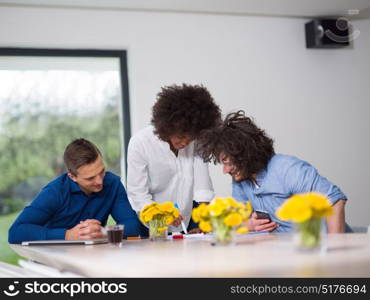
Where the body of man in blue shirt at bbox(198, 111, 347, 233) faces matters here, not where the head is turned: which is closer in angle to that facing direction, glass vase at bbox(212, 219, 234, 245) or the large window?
the glass vase

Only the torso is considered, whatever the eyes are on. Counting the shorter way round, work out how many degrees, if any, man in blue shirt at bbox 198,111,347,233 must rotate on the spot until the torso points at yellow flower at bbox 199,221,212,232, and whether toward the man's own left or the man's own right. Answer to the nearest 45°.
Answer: approximately 45° to the man's own left

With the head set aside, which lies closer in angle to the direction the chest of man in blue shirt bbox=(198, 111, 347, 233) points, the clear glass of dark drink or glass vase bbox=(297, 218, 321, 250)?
the clear glass of dark drink

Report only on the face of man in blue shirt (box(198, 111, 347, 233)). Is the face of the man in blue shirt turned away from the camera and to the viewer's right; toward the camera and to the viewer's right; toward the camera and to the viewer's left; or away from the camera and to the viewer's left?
toward the camera and to the viewer's left

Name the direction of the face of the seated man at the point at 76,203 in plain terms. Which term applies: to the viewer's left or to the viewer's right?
to the viewer's right

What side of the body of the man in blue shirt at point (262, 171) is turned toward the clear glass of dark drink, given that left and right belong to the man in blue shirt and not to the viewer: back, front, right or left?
front

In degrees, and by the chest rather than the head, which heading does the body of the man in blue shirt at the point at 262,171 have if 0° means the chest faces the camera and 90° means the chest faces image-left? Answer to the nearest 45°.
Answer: approximately 45°

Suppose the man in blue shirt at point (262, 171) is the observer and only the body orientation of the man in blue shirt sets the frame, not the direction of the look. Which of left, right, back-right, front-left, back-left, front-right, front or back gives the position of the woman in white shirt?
right

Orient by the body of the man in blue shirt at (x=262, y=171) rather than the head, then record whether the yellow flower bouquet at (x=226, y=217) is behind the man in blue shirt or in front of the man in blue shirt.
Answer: in front

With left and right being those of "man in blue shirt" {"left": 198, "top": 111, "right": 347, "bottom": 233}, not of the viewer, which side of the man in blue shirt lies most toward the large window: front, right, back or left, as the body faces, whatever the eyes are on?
right

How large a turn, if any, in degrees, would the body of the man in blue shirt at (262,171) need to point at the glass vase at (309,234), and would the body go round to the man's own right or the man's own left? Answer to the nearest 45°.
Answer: approximately 45° to the man's own left

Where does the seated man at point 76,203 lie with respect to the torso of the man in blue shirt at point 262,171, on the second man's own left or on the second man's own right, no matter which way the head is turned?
on the second man's own right

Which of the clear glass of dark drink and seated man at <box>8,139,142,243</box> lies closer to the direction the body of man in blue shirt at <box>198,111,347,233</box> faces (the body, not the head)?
the clear glass of dark drink
